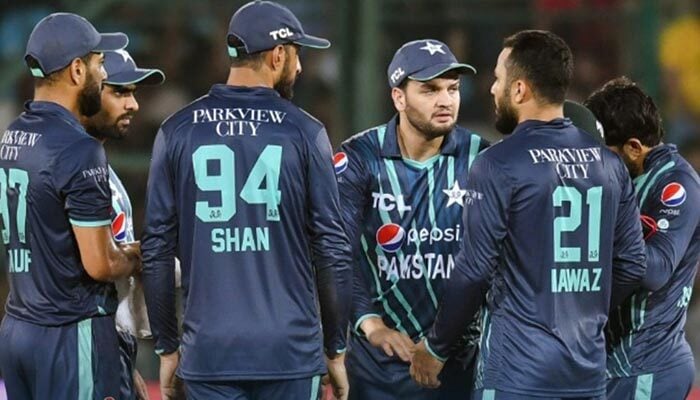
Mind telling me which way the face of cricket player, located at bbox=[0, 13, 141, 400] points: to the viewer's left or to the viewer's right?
to the viewer's right

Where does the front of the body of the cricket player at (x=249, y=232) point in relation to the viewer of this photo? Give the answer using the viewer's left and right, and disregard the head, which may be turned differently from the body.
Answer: facing away from the viewer

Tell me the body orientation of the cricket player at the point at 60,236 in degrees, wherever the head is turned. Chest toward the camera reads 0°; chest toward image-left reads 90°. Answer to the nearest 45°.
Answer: approximately 225°

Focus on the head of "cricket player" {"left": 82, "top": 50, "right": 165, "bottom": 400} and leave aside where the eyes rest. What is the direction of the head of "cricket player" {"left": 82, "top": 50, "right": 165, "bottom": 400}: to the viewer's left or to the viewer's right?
to the viewer's right

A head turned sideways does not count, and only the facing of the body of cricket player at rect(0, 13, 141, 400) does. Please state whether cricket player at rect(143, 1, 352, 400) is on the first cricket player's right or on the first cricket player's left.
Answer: on the first cricket player's right

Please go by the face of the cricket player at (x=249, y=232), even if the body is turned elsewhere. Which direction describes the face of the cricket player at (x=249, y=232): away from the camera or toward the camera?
away from the camera

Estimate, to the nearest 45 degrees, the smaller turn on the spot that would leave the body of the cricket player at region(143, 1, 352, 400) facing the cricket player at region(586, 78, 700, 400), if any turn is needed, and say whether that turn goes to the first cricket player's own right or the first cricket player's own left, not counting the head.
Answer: approximately 90° to the first cricket player's own right
